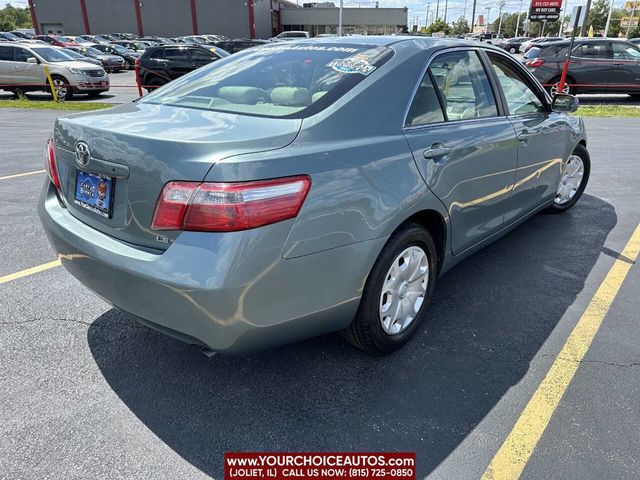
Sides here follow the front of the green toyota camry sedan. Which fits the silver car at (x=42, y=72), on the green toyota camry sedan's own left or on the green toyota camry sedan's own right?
on the green toyota camry sedan's own left

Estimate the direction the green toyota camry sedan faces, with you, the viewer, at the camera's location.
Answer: facing away from the viewer and to the right of the viewer
